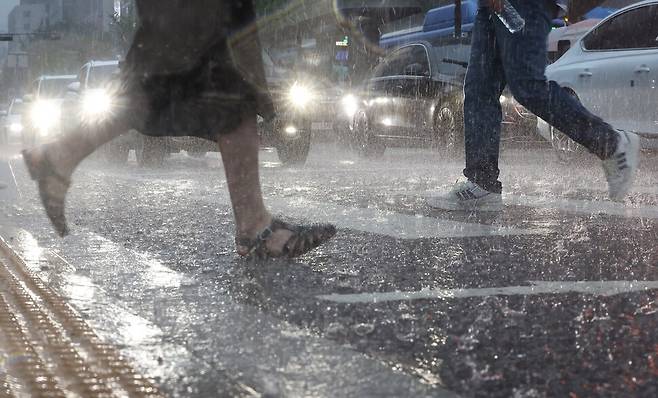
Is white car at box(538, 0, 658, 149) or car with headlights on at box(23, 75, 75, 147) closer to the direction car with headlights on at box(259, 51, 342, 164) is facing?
the white car

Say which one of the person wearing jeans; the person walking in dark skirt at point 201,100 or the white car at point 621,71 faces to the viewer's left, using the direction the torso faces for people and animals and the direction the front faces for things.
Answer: the person wearing jeans

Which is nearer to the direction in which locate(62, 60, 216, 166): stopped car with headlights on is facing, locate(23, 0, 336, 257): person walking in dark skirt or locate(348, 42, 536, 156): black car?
the person walking in dark skirt

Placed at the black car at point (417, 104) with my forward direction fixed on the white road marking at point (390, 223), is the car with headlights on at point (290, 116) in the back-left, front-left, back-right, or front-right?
front-right

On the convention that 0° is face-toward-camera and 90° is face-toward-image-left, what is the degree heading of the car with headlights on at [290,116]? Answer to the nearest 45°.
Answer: approximately 315°

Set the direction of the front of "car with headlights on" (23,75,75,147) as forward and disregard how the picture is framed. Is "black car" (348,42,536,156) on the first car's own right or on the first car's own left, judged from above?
on the first car's own left

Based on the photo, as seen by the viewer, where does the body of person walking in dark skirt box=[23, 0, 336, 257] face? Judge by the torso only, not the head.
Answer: to the viewer's right

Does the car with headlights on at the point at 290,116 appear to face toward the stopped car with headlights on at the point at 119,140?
no
